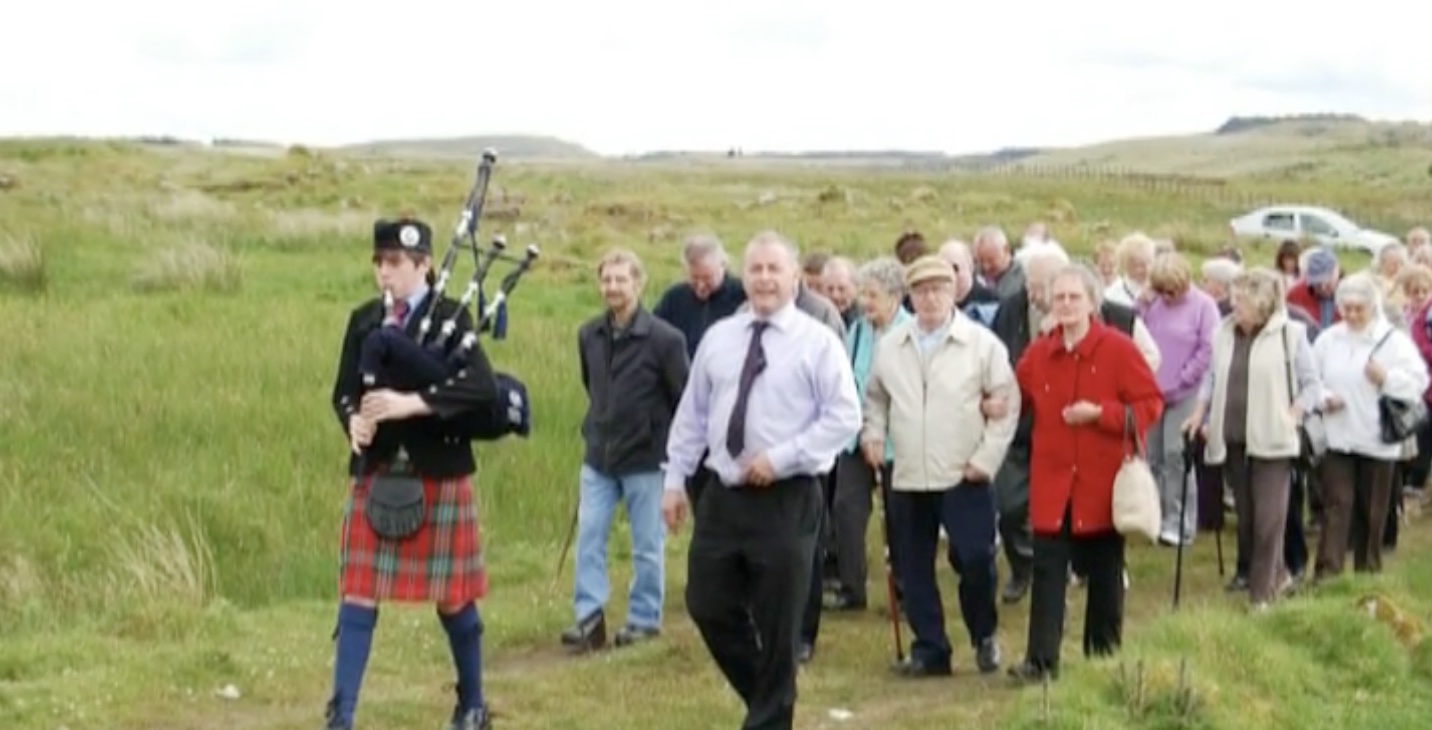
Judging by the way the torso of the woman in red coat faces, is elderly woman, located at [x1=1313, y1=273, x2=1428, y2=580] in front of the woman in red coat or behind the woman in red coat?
behind

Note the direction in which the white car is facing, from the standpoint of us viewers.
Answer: facing to the right of the viewer

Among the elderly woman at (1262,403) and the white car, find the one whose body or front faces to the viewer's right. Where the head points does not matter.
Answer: the white car

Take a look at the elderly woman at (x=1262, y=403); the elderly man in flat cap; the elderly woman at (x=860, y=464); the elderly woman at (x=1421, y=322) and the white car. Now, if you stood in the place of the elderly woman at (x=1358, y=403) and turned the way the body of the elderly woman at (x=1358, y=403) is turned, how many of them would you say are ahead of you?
3

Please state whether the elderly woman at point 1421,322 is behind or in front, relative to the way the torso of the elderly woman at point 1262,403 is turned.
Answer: behind

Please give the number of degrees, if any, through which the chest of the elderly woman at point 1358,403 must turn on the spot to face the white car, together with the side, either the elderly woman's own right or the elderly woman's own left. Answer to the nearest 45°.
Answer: approximately 135° to the elderly woman's own right

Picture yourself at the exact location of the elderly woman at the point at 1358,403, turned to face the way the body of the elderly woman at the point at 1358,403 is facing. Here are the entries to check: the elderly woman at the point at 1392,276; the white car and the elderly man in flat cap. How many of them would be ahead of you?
1

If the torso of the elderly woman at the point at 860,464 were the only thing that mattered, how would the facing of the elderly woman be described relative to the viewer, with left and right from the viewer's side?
facing the viewer and to the left of the viewer

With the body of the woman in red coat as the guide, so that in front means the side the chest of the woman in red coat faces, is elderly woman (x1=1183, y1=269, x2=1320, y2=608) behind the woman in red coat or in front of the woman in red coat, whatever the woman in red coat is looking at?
behind

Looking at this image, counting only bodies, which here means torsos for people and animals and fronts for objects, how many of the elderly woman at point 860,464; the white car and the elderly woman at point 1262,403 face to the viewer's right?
1

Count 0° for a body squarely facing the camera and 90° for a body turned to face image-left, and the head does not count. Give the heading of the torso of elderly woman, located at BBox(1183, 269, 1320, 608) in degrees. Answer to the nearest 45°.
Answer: approximately 45°

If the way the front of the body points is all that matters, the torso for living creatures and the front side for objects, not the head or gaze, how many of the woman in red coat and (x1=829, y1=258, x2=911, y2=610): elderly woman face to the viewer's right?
0

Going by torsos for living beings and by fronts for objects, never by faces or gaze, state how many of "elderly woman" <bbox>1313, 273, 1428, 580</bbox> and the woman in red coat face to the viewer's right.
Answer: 0

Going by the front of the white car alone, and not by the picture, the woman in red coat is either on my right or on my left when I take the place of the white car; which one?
on my right

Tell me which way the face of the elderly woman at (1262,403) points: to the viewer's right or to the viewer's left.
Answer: to the viewer's left
